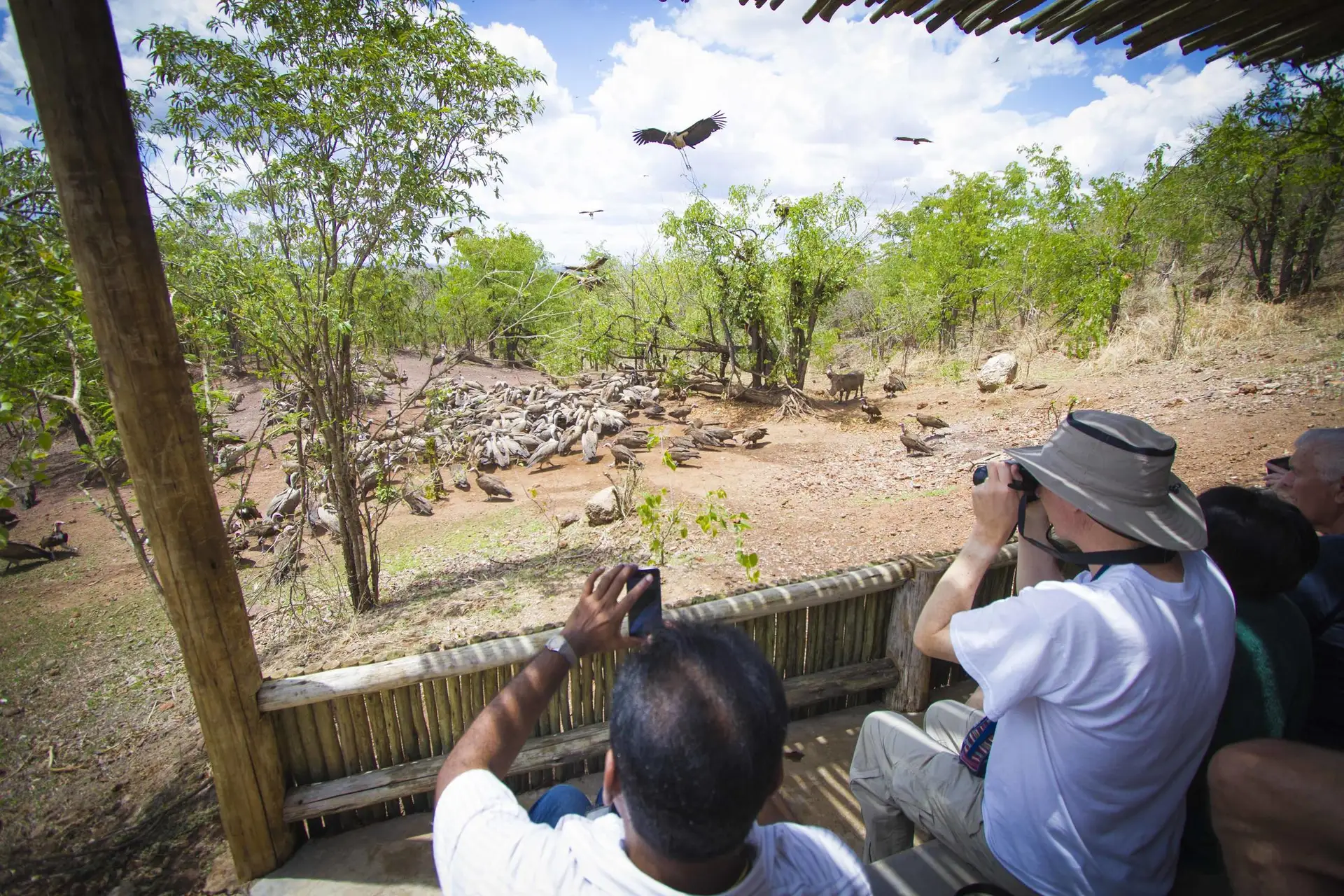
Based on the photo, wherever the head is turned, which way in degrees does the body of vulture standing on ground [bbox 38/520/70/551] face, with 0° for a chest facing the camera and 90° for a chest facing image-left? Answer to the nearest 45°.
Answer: approximately 270°

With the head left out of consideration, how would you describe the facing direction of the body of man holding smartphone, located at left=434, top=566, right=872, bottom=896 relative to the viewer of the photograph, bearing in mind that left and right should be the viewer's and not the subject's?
facing away from the viewer

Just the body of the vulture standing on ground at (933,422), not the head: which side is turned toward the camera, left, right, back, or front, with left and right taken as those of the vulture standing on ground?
left

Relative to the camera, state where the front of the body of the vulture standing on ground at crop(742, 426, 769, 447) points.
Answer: to the viewer's left

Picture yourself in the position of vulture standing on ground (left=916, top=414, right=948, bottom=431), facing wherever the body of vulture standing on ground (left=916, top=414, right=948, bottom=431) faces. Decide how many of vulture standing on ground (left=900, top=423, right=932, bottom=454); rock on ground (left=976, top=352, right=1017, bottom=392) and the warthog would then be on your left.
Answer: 1

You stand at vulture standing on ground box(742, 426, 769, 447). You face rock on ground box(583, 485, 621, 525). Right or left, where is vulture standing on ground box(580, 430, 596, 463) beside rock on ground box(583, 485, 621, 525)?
right

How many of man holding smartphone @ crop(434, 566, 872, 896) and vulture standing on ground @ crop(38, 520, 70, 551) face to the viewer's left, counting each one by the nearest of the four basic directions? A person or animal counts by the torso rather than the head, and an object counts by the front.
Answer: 0

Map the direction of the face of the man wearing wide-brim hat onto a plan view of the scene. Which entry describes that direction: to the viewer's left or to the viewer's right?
to the viewer's left

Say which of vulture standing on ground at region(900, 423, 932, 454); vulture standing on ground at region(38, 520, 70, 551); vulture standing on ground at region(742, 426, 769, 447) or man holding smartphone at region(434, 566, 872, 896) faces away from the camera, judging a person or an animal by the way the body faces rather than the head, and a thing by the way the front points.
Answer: the man holding smartphone

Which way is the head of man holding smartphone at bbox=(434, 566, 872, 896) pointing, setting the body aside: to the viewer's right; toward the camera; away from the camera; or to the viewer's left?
away from the camera

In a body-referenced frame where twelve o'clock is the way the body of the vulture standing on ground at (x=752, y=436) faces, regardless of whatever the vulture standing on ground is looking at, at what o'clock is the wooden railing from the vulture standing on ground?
The wooden railing is roughly at 9 o'clock from the vulture standing on ground.

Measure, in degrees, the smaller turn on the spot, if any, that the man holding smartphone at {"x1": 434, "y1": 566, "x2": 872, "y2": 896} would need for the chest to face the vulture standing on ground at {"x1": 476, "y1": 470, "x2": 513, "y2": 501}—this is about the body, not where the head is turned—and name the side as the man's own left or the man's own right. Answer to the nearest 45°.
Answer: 0° — they already face it
